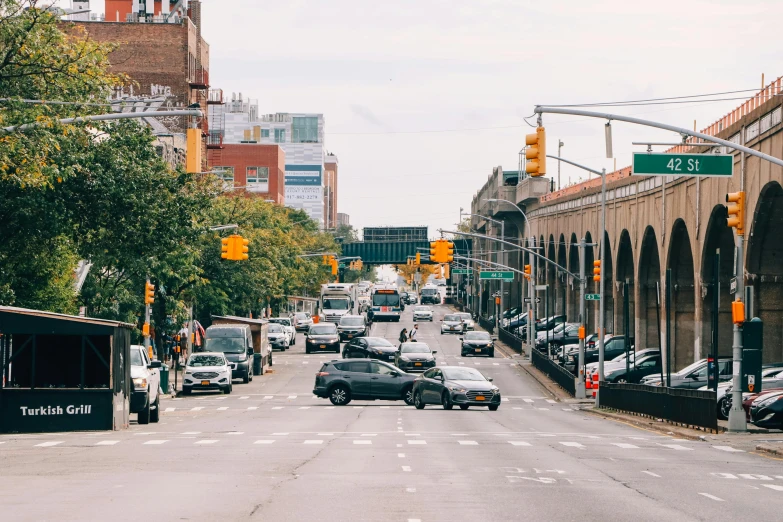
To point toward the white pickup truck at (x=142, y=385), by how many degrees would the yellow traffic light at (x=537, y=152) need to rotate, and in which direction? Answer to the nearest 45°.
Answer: approximately 45° to its right

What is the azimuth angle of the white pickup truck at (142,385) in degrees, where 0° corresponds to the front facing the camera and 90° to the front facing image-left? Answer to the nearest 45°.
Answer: approximately 0°

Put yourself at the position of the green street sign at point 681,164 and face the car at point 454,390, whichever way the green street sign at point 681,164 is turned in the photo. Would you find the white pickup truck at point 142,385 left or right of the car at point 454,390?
left
